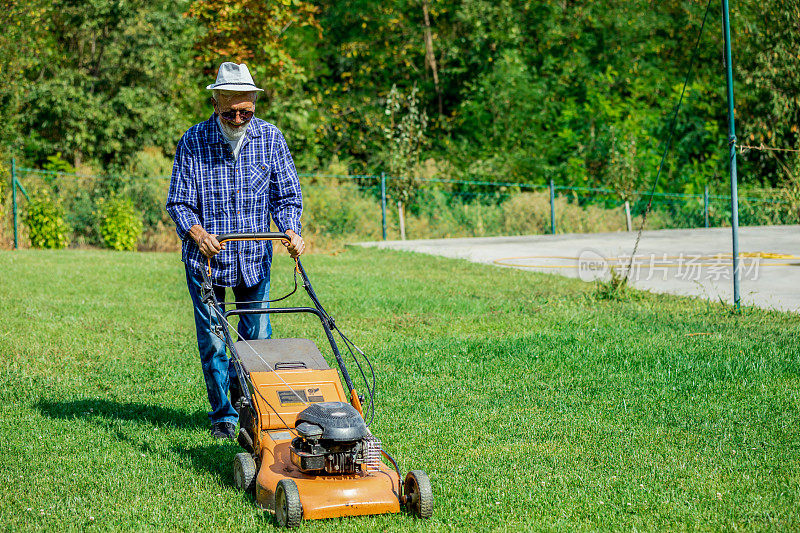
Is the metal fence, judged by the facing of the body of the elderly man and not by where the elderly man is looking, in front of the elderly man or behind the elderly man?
behind

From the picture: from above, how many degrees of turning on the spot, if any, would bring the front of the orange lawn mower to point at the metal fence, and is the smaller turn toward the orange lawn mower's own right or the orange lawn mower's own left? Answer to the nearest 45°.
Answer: approximately 135° to the orange lawn mower's own left

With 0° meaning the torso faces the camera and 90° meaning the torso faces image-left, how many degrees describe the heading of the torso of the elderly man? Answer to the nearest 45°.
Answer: approximately 0°

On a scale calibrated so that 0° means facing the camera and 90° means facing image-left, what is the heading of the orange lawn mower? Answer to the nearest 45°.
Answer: approximately 315°

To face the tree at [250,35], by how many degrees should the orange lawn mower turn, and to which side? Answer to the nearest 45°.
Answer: approximately 135° to its left

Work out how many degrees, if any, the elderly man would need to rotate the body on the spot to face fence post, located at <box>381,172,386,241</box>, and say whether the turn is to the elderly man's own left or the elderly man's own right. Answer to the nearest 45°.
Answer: approximately 180°

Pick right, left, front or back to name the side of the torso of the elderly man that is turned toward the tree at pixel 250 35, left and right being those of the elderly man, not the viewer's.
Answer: back
